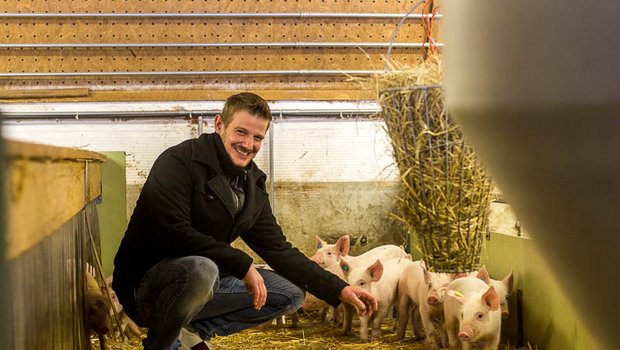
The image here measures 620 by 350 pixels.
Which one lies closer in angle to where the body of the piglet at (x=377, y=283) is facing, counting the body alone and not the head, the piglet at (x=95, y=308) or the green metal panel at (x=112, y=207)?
the piglet

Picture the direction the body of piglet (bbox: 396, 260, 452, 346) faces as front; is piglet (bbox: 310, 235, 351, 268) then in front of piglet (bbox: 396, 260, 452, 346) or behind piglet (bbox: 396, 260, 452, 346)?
behind

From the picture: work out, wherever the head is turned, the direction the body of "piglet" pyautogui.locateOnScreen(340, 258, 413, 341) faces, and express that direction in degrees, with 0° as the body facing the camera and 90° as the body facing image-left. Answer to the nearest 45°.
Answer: approximately 45°

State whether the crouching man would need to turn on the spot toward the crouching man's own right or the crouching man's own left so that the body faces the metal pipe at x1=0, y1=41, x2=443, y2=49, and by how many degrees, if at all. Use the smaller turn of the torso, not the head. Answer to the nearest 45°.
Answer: approximately 135° to the crouching man's own left

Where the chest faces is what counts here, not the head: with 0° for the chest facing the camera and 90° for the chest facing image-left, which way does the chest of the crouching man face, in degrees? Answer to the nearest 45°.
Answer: approximately 315°

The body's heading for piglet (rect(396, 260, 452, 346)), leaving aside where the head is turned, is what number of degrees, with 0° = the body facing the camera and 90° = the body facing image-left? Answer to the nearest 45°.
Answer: approximately 315°

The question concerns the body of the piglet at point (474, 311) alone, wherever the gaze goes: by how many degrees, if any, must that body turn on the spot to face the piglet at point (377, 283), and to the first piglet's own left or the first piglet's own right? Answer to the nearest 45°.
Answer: approximately 135° to the first piglet's own right

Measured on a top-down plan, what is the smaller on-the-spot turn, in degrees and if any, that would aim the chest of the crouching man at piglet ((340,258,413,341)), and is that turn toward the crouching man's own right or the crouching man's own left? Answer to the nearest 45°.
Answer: approximately 90° to the crouching man's own left

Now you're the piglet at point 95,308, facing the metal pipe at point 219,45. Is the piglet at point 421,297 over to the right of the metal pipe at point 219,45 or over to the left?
right
